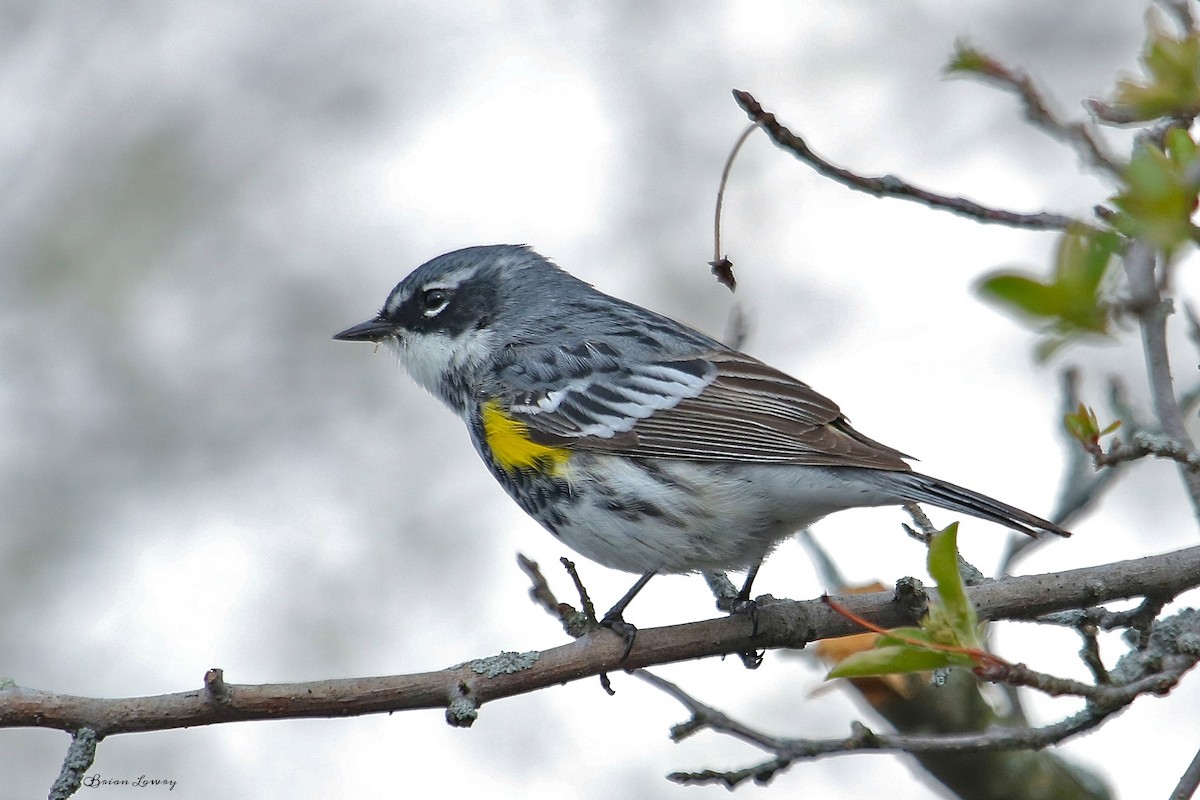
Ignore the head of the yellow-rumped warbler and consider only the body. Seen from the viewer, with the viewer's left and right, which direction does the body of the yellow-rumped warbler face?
facing to the left of the viewer
